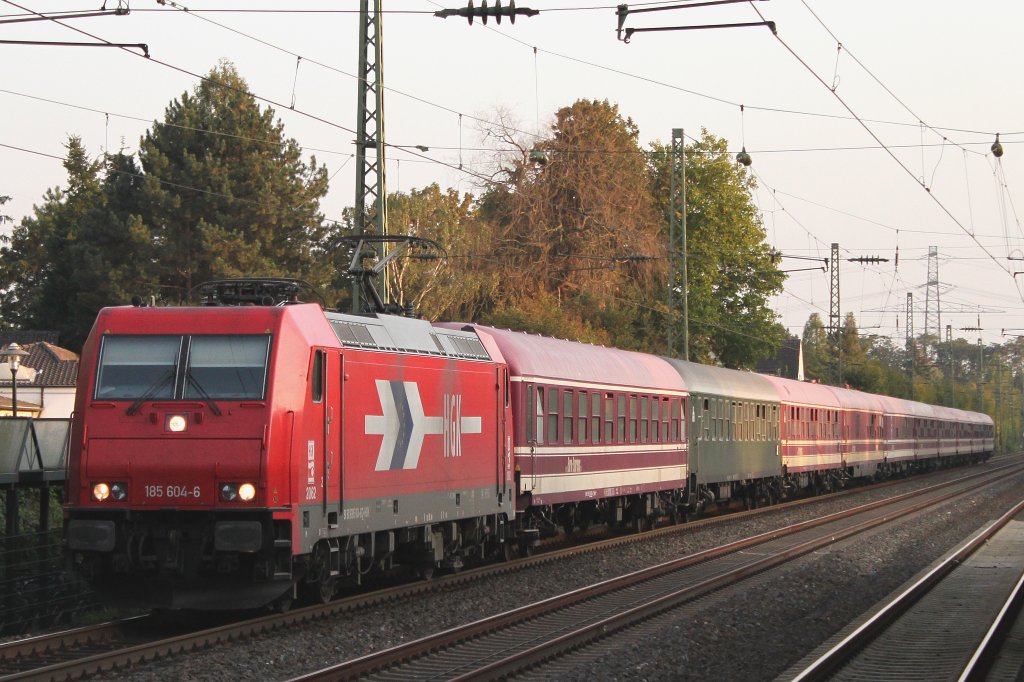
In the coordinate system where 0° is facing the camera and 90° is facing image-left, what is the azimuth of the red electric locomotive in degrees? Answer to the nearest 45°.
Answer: approximately 45°

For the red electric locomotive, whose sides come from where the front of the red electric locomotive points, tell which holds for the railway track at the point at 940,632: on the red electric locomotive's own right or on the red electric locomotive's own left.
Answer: on the red electric locomotive's own left

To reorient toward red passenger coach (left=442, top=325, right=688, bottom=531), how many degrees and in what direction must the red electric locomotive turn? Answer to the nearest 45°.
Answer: approximately 180°
